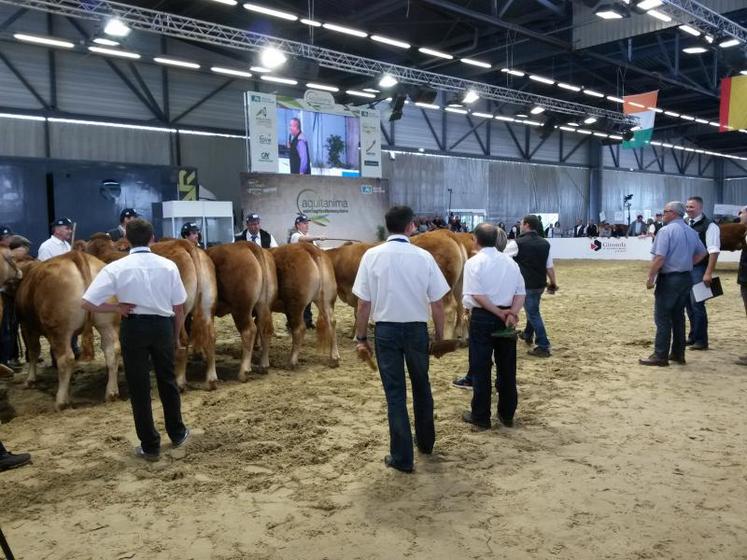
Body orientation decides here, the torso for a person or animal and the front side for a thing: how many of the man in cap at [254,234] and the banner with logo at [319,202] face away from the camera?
0

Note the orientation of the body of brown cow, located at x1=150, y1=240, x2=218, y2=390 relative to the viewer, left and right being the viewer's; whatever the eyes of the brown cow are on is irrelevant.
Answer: facing away from the viewer and to the left of the viewer

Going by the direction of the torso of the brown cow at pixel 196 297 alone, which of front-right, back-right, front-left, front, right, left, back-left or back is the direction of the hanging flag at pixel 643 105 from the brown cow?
right

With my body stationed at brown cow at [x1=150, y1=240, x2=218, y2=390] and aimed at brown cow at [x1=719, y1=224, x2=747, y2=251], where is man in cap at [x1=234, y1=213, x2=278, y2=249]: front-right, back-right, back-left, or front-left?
front-left

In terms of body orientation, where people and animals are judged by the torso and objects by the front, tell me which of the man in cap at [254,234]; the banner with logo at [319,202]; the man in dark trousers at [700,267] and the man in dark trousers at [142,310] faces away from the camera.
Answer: the man in dark trousers at [142,310]

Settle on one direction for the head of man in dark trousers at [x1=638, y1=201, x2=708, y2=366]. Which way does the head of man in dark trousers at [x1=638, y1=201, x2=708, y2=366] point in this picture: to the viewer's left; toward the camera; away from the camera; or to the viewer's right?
to the viewer's left

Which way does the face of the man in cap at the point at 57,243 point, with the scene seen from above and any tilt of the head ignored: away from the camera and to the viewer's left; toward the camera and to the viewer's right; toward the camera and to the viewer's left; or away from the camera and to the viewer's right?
toward the camera and to the viewer's right

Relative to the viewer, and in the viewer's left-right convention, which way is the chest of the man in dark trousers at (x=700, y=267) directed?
facing the viewer and to the left of the viewer

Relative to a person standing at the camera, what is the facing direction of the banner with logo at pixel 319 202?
facing the viewer

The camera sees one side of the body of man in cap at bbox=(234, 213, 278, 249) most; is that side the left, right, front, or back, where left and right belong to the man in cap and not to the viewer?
front

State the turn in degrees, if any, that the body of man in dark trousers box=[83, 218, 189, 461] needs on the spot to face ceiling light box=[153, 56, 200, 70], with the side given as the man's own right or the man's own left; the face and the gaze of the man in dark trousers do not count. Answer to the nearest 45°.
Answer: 0° — they already face it

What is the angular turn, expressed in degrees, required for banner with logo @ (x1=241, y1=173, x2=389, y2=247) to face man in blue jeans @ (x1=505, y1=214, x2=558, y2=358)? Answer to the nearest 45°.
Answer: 0° — it already faces them

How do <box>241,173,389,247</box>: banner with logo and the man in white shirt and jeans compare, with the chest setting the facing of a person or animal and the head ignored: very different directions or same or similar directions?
very different directions

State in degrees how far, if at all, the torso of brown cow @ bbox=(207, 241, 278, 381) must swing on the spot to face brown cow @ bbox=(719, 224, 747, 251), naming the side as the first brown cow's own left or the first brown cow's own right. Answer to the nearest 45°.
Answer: approximately 90° to the first brown cow's own right

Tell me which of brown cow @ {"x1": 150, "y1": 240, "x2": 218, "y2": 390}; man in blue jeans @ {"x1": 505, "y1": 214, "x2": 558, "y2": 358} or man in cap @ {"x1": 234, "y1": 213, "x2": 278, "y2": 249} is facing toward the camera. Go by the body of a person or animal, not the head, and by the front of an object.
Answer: the man in cap
